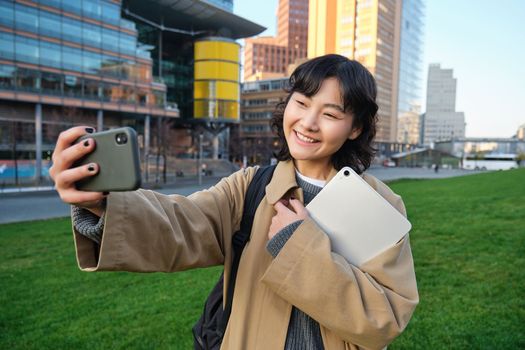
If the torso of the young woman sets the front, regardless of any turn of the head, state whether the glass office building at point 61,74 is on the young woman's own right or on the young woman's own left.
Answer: on the young woman's own right

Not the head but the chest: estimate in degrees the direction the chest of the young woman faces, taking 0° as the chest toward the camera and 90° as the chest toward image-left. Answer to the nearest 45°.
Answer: approximately 45°
